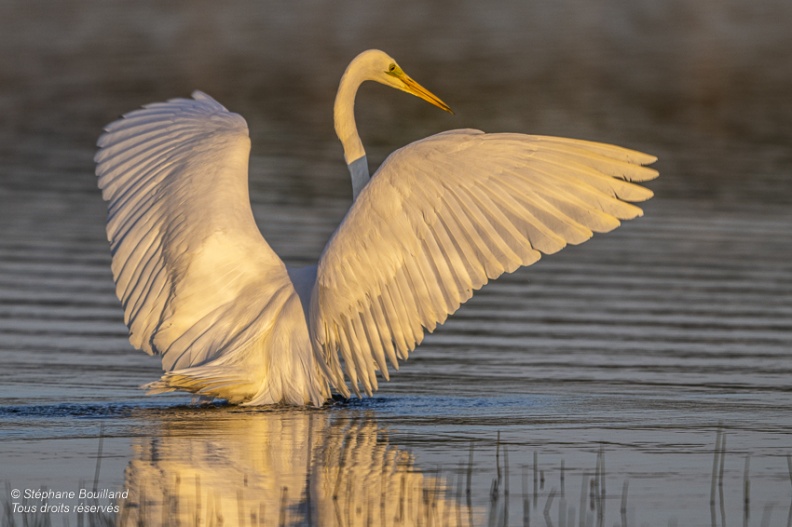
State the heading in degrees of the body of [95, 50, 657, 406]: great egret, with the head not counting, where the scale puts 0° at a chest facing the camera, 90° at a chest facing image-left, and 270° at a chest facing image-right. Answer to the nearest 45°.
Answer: approximately 225°
